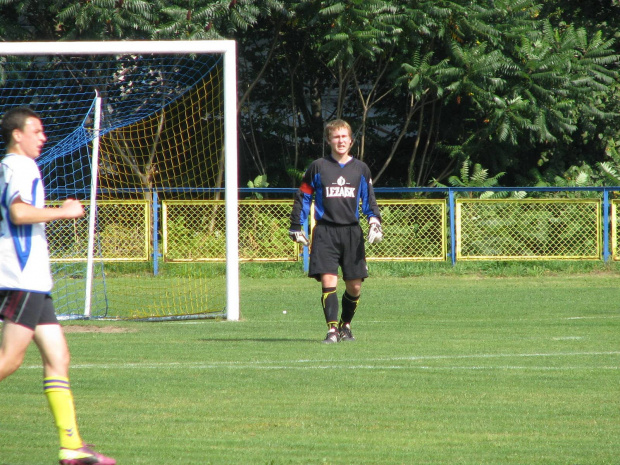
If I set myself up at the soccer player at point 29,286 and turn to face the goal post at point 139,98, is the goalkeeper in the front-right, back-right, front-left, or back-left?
front-right

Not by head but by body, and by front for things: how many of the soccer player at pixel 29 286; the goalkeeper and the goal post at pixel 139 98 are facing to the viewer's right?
1

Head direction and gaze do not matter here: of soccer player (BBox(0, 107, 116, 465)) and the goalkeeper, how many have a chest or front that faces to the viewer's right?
1

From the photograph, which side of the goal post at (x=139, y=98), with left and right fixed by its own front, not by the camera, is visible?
front

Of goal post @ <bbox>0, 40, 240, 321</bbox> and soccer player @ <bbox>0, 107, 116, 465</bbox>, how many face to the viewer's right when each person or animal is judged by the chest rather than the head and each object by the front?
1

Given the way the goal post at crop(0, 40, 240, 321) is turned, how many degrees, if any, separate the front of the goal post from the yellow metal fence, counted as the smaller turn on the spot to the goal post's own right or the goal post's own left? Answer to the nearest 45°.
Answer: approximately 135° to the goal post's own left

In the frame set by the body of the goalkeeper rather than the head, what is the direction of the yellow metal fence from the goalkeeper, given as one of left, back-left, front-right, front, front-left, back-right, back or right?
back

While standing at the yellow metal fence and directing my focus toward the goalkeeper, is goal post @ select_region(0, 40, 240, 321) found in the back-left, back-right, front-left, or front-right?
front-right

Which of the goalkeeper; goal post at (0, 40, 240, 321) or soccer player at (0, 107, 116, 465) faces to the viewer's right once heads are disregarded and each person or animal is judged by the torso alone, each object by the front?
the soccer player

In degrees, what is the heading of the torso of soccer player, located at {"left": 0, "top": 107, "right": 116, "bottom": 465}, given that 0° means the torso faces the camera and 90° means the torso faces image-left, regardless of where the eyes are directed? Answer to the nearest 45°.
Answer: approximately 270°

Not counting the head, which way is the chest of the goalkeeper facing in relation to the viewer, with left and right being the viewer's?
facing the viewer

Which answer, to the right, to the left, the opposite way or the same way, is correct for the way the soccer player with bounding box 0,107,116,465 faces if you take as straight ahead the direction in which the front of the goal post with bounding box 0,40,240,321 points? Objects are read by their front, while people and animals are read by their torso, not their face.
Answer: to the left

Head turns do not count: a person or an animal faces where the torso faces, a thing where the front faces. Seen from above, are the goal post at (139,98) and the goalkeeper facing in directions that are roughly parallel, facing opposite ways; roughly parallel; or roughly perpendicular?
roughly parallel

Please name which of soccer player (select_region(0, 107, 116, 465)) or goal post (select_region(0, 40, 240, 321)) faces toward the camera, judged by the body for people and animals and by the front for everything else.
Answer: the goal post

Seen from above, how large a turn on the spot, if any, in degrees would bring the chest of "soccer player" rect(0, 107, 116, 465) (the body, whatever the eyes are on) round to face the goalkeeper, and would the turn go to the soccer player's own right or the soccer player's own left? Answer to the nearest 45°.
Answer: approximately 45° to the soccer player's own left

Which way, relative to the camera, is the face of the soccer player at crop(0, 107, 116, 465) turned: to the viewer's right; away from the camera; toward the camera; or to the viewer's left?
to the viewer's right

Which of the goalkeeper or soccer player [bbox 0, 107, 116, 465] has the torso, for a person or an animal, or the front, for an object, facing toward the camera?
the goalkeeper

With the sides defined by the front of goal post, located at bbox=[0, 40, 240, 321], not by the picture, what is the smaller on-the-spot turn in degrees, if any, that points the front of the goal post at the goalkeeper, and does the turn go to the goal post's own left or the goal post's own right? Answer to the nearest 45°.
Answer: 0° — it already faces them
